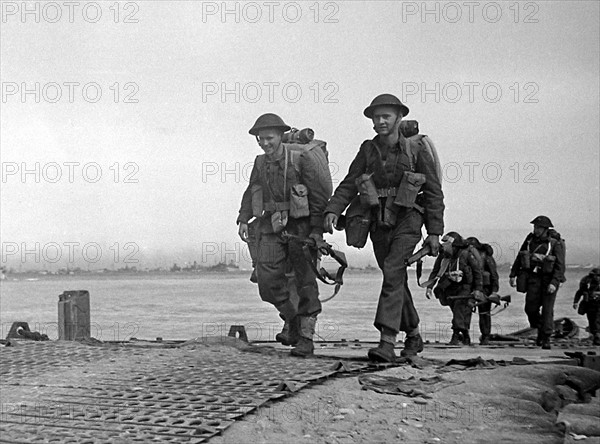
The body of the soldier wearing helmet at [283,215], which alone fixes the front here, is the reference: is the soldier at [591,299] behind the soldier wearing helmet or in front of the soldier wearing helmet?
behind

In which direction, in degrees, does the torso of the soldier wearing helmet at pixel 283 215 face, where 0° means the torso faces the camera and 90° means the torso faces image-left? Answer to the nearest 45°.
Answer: approximately 45°

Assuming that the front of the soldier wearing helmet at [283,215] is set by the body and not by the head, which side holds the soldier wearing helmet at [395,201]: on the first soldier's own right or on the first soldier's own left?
on the first soldier's own left

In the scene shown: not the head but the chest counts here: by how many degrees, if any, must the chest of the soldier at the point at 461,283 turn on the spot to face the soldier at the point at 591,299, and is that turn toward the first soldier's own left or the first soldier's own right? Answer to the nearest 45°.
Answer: approximately 180°

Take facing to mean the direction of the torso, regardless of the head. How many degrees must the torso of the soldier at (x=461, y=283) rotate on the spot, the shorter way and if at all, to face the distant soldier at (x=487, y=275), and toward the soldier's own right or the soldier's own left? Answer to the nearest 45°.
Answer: approximately 180°

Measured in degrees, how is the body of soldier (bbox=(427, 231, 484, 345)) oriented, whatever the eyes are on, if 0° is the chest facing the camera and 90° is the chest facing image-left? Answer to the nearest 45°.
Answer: approximately 45°

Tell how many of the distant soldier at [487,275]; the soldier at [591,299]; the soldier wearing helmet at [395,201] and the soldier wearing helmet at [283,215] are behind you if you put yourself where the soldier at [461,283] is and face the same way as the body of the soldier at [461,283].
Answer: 2
